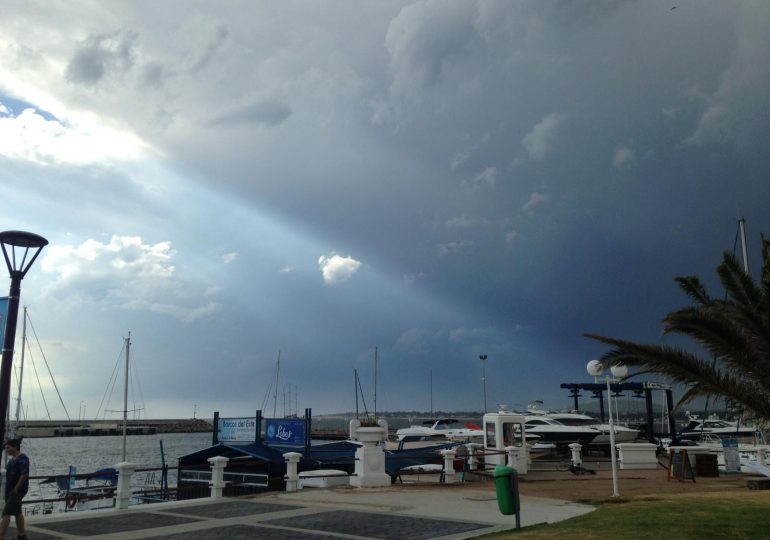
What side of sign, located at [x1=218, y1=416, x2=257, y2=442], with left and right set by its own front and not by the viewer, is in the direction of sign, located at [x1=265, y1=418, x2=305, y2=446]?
left

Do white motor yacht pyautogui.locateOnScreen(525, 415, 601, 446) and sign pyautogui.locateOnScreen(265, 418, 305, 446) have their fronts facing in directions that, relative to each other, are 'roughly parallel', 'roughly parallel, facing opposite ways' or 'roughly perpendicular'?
roughly perpendicular

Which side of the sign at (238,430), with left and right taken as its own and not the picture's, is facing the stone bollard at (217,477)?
front

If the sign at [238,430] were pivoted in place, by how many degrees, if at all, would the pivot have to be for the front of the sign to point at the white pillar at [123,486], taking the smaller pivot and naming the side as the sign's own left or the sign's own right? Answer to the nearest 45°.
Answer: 0° — it already faces it

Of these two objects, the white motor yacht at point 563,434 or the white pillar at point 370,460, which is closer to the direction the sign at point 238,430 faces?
the white pillar

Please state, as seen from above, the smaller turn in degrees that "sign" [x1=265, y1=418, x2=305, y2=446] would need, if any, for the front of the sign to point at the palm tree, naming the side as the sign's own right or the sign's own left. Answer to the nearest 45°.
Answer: approximately 45° to the sign's own left

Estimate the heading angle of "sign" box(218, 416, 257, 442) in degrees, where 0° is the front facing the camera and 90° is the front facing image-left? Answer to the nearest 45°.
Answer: approximately 0°

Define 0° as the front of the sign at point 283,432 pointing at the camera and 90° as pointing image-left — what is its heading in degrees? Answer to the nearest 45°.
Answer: approximately 0°

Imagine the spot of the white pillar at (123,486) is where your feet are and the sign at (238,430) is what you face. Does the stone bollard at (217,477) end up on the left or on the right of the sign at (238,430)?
right

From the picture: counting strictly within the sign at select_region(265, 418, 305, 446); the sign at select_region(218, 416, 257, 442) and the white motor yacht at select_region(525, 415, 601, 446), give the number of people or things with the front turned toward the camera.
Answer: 2
